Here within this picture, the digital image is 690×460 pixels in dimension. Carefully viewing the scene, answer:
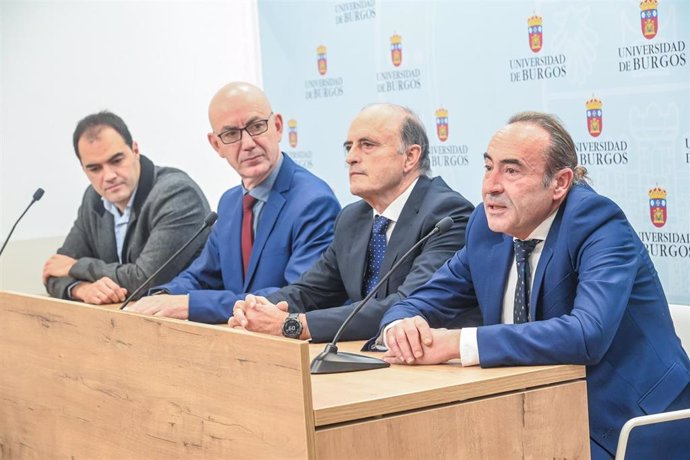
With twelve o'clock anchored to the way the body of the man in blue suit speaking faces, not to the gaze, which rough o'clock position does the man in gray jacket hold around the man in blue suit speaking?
The man in gray jacket is roughly at 3 o'clock from the man in blue suit speaking.

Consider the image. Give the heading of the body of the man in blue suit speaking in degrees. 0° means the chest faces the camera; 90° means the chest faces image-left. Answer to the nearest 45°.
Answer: approximately 45°

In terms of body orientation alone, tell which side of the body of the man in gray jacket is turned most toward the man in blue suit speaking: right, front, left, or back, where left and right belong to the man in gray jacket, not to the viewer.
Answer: left

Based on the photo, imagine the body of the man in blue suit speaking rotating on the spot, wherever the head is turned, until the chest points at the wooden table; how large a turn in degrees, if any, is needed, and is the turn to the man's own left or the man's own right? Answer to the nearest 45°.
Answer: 0° — they already face it

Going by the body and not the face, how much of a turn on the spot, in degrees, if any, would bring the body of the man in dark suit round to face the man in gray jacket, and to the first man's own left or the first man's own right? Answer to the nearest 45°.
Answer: approximately 90° to the first man's own right

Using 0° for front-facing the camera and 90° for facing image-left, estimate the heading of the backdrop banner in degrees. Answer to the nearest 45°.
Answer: approximately 45°
